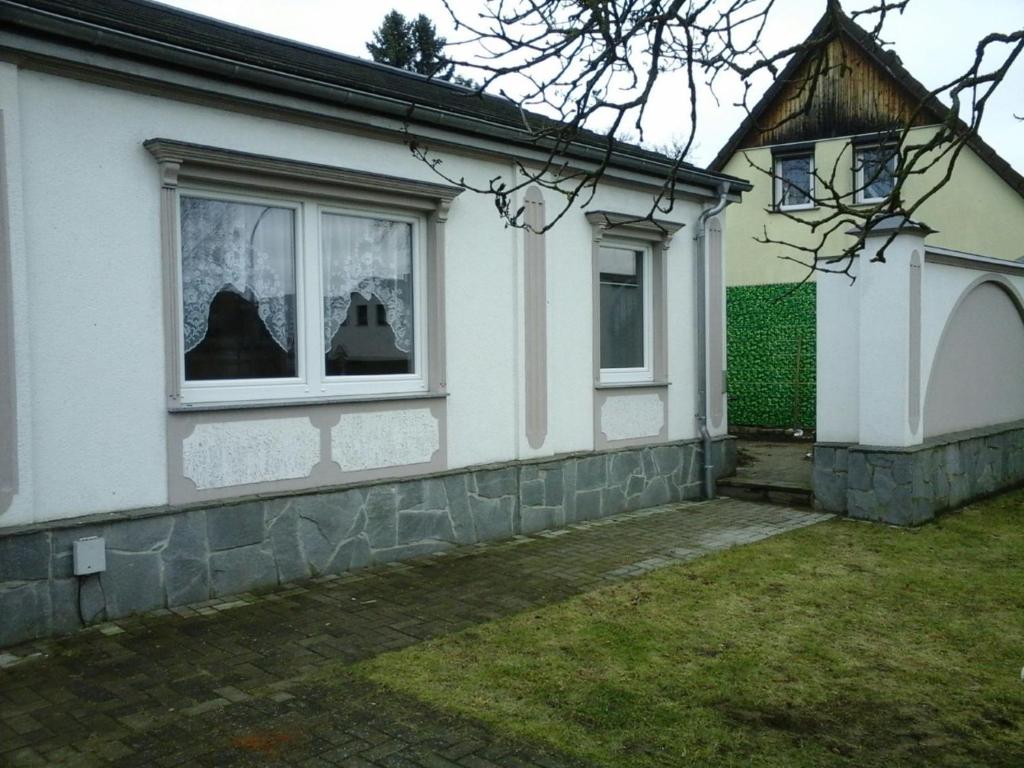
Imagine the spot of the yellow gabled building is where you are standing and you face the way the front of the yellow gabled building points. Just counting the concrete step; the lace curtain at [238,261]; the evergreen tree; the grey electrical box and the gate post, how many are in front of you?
4

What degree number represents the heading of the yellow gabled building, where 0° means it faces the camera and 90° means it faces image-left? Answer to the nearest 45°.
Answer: approximately 0°

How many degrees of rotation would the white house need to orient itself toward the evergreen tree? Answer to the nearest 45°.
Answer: approximately 135° to its left

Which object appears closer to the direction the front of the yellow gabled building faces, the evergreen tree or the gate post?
the gate post

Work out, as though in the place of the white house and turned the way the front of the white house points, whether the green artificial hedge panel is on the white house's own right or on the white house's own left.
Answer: on the white house's own left

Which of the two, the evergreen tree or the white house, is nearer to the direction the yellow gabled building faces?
the white house

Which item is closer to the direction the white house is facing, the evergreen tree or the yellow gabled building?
the yellow gabled building

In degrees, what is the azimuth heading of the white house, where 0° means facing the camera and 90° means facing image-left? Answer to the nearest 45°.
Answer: approximately 315°

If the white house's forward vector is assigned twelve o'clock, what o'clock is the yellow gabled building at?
The yellow gabled building is roughly at 9 o'clock from the white house.

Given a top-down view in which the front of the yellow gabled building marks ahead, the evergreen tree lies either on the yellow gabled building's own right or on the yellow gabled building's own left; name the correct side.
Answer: on the yellow gabled building's own right

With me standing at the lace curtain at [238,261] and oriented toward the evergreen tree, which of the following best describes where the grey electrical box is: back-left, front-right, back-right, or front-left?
back-left
